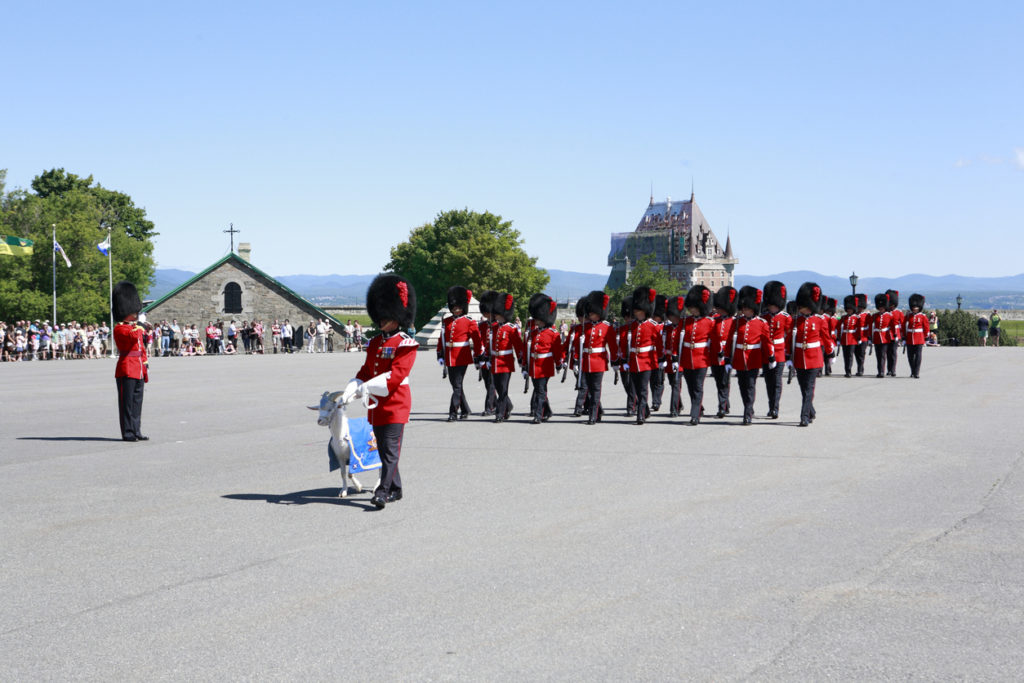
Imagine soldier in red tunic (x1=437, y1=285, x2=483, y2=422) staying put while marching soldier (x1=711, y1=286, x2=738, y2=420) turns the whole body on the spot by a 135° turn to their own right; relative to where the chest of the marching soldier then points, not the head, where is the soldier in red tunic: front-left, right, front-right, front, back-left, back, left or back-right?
left

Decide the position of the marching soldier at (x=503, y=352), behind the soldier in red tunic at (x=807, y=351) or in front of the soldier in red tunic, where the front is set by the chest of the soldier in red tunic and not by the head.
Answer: in front

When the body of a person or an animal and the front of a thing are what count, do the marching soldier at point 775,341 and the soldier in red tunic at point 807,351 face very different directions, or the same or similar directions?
same or similar directions

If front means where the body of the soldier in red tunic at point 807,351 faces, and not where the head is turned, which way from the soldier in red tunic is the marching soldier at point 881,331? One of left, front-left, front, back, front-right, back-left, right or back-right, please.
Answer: back-right

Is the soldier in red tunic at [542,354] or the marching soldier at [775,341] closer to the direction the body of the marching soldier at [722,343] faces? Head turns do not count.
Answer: the soldier in red tunic

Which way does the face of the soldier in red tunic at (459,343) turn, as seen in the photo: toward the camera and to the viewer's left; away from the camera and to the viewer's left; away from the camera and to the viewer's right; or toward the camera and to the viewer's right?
toward the camera and to the viewer's left

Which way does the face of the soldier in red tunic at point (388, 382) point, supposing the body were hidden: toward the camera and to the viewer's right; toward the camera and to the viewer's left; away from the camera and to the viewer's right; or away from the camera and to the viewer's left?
toward the camera and to the viewer's left

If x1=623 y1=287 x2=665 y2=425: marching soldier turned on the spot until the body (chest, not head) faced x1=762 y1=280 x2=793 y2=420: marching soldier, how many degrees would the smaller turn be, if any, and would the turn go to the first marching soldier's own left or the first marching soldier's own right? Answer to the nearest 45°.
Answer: approximately 135° to the first marching soldier's own left

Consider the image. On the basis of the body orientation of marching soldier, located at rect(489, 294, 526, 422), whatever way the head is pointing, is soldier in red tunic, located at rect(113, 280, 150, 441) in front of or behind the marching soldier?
in front

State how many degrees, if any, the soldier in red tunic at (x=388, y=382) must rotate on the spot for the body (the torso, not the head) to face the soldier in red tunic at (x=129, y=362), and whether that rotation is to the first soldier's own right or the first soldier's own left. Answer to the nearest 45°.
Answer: approximately 90° to the first soldier's own right

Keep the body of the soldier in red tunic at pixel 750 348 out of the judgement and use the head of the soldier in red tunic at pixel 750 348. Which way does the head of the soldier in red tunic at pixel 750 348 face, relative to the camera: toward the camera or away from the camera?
toward the camera

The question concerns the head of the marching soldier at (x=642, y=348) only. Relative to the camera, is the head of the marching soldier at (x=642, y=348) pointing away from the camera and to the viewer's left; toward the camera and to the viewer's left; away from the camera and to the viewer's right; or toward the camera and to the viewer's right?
toward the camera and to the viewer's left

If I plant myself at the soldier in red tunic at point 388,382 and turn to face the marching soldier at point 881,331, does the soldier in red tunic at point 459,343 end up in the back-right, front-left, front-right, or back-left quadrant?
front-left

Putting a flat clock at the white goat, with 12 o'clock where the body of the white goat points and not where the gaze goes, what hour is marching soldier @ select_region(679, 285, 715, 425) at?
The marching soldier is roughly at 6 o'clock from the white goat.

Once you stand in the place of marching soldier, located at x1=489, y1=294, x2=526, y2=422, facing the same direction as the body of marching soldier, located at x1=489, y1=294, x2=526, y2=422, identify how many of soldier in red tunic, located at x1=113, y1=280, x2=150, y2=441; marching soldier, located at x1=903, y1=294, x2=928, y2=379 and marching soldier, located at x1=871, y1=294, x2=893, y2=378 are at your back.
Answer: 2

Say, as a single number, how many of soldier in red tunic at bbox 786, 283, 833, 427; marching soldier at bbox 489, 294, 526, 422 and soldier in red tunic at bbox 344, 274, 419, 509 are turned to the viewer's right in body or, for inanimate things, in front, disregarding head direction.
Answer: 0

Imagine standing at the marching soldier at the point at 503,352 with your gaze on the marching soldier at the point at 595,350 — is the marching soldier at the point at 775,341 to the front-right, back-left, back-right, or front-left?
front-left
